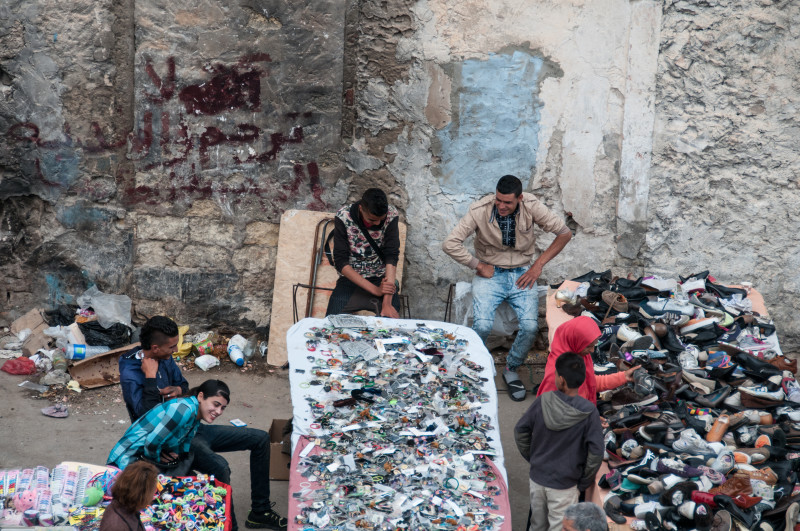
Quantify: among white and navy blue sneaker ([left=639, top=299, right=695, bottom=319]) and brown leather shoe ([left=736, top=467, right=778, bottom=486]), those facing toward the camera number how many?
0

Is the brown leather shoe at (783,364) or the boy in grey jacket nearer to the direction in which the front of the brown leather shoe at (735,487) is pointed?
the boy in grey jacket

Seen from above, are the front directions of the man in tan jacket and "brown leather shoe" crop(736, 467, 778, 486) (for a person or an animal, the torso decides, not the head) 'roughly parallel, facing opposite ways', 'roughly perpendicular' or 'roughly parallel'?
roughly perpendicular

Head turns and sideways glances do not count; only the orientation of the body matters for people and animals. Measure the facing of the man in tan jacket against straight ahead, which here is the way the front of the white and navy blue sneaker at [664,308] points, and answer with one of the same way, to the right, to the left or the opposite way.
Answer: to the left

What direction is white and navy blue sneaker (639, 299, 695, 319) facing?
to the viewer's left

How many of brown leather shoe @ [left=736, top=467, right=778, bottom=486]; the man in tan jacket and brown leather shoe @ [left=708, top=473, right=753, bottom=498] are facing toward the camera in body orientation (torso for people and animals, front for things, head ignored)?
1

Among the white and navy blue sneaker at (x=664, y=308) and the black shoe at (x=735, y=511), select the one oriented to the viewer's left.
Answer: the white and navy blue sneaker

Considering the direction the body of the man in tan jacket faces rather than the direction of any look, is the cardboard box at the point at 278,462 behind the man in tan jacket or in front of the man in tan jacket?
in front

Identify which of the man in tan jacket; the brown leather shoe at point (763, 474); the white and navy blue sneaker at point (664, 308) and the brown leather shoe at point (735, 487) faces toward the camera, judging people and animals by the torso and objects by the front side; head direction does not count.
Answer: the man in tan jacket

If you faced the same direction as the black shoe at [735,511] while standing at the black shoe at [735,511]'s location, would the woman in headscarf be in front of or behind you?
behind

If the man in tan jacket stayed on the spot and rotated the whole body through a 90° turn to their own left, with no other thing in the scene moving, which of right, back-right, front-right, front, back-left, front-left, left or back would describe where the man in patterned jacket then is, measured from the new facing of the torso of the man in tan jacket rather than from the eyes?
back
